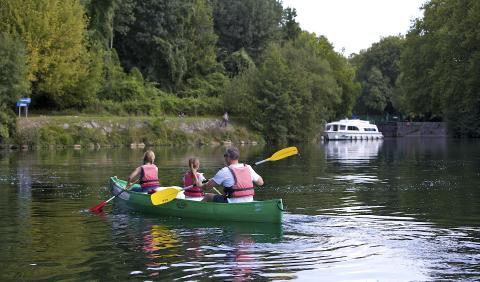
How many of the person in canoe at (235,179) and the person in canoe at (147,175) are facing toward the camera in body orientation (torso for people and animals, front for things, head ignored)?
0

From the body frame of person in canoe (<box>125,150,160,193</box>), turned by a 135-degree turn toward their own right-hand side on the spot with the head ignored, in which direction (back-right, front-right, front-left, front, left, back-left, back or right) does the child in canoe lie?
front-right

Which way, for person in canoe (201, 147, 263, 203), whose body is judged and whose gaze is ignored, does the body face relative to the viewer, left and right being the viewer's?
facing away from the viewer and to the left of the viewer

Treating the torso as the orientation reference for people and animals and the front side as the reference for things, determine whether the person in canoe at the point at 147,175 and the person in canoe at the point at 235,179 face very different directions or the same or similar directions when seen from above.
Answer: same or similar directions

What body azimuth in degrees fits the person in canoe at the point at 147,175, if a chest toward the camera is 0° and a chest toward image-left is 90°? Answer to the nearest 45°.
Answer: approximately 135°

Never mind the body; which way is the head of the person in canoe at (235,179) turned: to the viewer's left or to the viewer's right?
to the viewer's left

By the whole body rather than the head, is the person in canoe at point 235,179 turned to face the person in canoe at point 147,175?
yes
